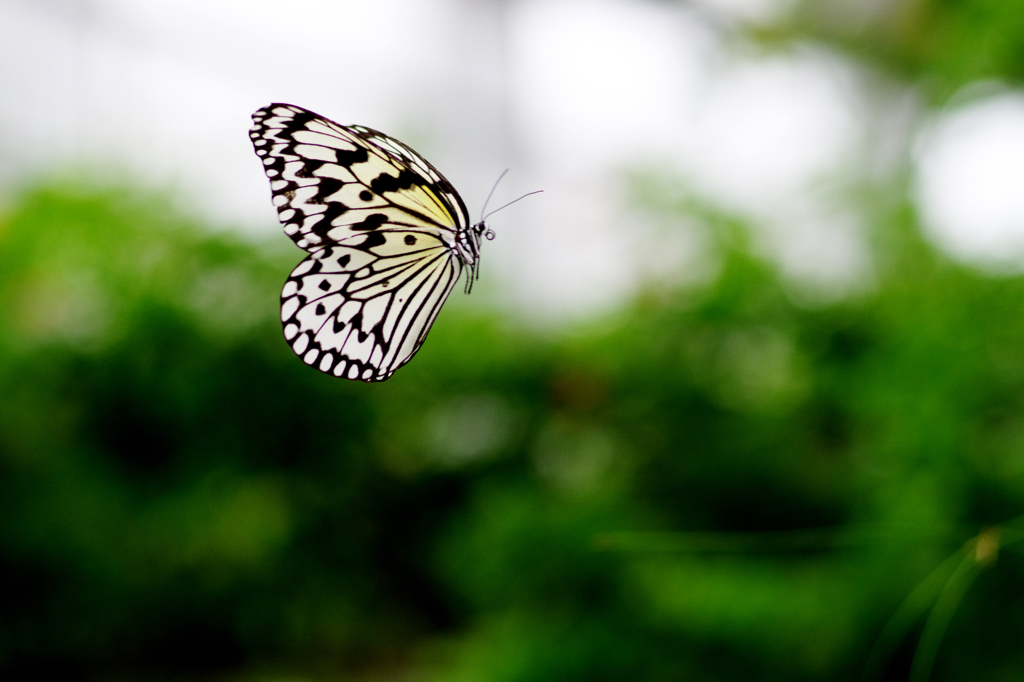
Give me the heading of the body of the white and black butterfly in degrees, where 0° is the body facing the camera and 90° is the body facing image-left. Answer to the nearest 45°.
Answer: approximately 270°
